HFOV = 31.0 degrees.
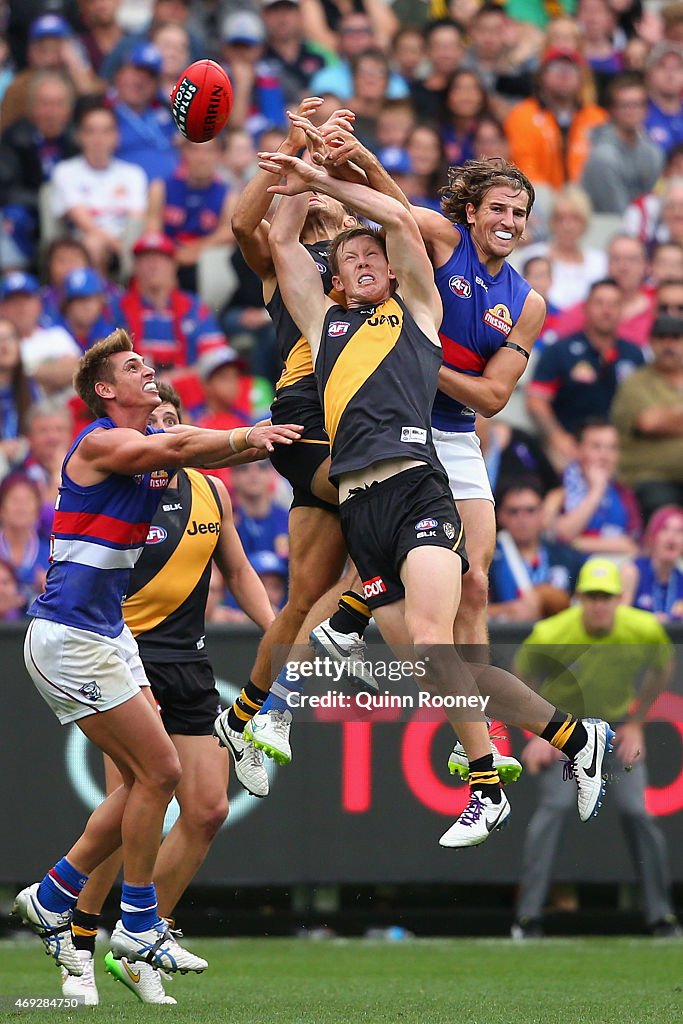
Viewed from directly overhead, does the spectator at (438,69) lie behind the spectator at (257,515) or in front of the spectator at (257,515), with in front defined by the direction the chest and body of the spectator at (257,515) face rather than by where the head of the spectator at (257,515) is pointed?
behind

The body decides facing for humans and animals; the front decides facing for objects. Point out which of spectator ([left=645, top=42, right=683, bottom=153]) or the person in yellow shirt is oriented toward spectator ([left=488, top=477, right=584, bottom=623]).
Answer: spectator ([left=645, top=42, right=683, bottom=153])

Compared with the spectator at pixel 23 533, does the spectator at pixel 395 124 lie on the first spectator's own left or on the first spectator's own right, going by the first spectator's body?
on the first spectator's own left

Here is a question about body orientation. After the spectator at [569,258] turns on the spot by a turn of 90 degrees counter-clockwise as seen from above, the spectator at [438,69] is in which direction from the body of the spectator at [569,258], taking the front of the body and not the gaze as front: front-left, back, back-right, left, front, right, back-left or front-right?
back-left

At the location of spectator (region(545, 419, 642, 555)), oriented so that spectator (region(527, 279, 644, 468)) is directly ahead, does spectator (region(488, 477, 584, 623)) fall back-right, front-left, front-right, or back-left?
back-left

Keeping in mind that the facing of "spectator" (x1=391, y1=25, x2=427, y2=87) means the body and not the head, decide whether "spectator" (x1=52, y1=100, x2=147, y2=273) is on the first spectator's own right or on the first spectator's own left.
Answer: on the first spectator's own right

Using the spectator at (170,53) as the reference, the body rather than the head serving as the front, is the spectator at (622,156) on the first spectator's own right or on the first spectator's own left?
on the first spectator's own left

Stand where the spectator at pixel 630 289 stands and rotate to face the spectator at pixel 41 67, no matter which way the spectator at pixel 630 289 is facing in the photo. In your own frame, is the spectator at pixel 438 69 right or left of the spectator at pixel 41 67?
right

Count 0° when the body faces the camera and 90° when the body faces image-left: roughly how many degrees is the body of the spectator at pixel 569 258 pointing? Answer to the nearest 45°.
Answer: approximately 0°

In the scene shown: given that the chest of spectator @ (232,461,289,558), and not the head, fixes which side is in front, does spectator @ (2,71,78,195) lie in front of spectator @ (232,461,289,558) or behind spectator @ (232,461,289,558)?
behind
